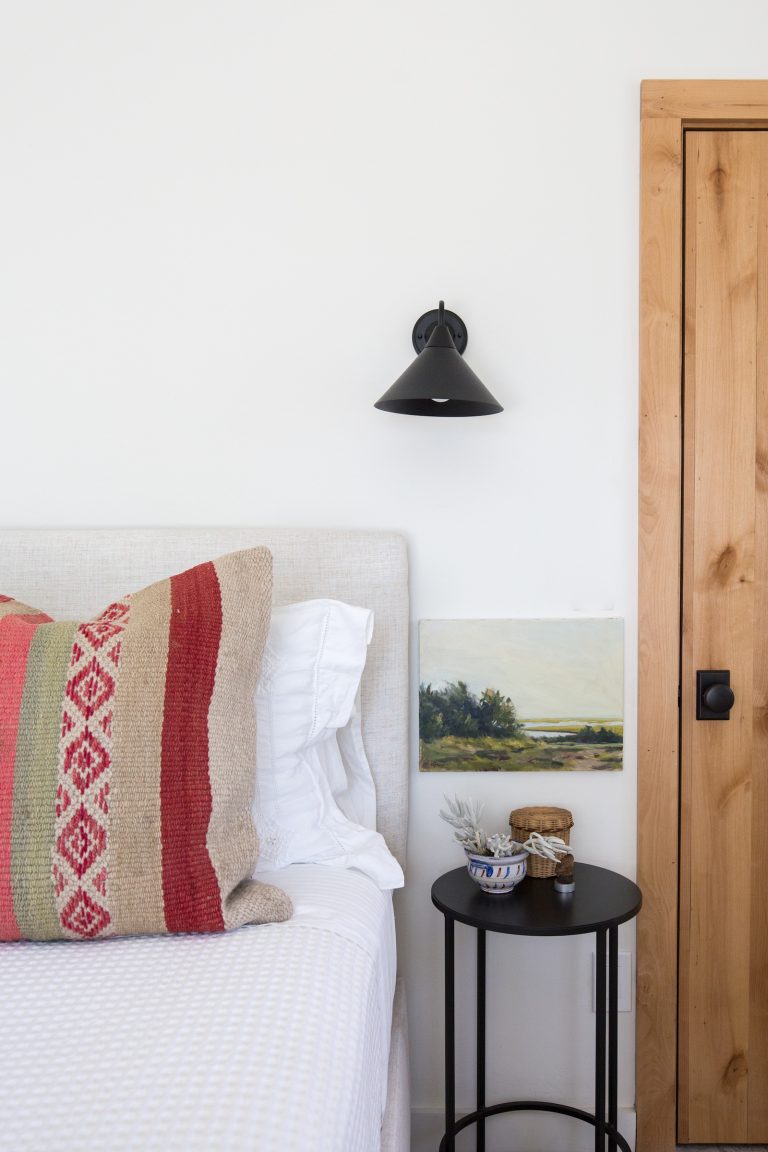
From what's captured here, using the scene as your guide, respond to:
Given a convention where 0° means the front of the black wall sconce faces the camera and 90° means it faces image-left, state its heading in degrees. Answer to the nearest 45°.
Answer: approximately 0°

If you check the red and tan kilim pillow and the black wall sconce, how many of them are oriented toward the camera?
2

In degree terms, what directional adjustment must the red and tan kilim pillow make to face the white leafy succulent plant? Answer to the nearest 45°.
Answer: approximately 135° to its left

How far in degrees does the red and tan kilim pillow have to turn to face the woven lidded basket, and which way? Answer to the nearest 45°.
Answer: approximately 135° to its left

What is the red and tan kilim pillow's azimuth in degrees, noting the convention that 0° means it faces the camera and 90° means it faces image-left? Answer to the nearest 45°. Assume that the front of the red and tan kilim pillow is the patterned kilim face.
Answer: approximately 0°
